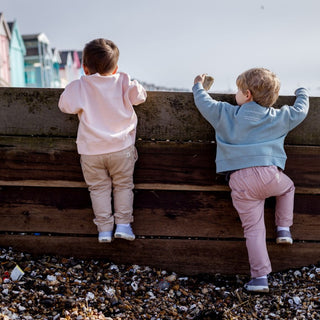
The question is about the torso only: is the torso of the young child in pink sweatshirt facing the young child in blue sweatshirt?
no

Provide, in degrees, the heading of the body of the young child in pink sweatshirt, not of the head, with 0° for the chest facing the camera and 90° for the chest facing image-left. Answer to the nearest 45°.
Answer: approximately 180°

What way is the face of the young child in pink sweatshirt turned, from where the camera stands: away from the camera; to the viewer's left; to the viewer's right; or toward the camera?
away from the camera

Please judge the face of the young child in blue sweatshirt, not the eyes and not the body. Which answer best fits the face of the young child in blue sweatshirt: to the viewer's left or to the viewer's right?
to the viewer's left
